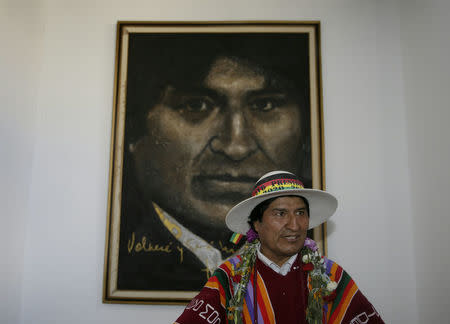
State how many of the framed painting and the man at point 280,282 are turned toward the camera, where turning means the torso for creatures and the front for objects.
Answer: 2

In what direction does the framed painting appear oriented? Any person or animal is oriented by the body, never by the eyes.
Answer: toward the camera

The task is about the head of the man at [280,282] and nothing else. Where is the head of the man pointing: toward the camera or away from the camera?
toward the camera

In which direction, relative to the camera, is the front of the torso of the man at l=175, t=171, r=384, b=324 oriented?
toward the camera

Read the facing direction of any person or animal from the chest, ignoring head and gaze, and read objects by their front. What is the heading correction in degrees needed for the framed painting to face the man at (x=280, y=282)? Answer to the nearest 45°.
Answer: approximately 45° to its left

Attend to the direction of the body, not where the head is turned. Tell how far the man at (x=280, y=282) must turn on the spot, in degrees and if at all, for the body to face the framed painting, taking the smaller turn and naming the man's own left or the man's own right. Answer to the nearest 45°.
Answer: approximately 135° to the man's own right

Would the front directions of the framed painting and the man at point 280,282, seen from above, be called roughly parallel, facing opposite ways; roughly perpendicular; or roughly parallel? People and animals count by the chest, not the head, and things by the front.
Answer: roughly parallel
